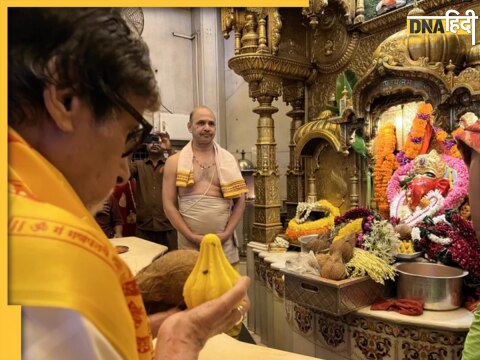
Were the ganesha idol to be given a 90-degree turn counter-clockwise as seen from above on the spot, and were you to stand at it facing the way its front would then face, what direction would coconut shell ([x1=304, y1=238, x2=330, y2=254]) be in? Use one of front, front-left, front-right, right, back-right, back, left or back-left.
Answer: right

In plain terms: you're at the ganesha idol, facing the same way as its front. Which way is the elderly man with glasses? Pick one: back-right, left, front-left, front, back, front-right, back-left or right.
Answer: front-left

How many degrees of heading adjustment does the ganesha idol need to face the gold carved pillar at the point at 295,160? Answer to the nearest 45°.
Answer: approximately 90° to its right

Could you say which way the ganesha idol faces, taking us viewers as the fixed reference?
facing the viewer and to the left of the viewer

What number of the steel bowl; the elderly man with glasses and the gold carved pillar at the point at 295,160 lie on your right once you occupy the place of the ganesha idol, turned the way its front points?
1

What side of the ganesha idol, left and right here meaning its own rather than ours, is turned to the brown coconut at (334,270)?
front

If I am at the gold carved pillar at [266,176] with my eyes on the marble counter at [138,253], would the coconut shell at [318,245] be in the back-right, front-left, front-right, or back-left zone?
front-left

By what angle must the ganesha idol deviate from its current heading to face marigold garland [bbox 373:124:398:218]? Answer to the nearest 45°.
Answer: approximately 90° to its right

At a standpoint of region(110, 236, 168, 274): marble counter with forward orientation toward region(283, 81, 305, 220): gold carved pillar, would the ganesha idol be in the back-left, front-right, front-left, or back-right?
front-right

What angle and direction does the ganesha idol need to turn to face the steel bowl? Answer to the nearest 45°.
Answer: approximately 45° to its left

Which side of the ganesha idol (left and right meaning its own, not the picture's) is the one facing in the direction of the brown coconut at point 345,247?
front
